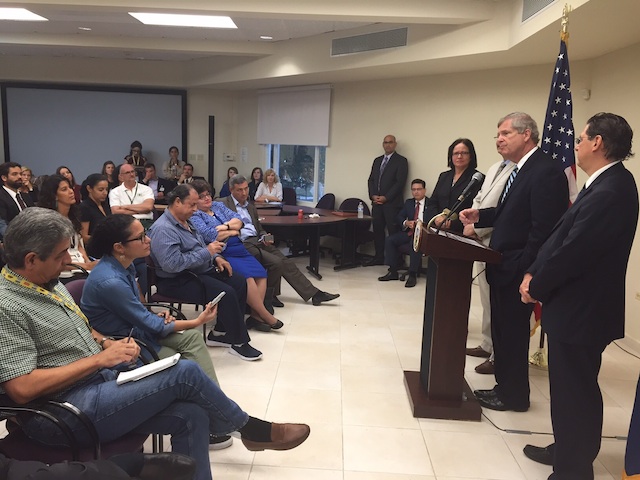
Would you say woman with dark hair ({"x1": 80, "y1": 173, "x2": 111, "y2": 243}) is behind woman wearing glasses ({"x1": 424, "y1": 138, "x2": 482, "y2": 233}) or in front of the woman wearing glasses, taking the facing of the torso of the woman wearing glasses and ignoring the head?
in front

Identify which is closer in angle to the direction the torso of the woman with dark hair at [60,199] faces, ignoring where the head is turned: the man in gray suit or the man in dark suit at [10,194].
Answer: the man in gray suit

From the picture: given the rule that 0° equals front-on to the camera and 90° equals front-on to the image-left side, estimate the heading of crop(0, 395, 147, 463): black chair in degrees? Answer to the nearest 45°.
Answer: approximately 270°

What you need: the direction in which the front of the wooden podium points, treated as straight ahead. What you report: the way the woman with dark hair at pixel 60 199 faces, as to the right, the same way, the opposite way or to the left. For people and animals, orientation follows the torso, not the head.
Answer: the opposite way

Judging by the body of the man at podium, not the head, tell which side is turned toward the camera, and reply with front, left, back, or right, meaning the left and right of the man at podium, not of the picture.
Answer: left

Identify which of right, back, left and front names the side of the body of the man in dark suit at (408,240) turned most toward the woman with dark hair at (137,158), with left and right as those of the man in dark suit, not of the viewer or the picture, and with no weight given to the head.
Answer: right

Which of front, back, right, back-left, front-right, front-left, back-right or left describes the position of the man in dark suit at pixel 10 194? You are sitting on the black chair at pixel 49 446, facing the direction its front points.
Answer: left

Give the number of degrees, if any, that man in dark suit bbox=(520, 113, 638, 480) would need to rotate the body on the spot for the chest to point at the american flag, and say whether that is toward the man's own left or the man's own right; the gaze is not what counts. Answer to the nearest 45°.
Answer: approximately 90° to the man's own right

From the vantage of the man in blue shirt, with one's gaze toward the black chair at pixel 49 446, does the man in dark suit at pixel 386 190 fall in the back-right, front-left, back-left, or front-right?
back-left

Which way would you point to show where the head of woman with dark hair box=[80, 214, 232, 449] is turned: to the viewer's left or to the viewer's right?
to the viewer's right

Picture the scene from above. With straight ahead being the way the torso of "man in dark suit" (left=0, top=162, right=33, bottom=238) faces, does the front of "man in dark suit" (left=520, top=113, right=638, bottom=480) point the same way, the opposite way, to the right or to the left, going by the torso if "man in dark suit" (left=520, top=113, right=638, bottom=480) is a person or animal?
the opposite way

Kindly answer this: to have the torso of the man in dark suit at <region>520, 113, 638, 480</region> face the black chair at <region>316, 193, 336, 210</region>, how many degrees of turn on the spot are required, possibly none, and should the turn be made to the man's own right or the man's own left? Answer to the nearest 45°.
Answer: approximately 45° to the man's own right

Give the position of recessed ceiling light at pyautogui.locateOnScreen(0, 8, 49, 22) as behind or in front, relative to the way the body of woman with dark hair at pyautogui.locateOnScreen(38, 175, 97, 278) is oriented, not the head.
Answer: behind

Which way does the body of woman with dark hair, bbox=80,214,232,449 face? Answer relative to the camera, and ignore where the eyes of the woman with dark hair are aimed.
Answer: to the viewer's right

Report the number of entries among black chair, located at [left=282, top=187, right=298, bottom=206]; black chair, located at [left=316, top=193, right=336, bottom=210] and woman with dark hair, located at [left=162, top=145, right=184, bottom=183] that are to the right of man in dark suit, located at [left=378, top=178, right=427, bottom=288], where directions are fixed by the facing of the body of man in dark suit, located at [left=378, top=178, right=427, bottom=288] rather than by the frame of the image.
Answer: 3

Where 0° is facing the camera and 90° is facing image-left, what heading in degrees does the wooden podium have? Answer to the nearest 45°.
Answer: approximately 90°

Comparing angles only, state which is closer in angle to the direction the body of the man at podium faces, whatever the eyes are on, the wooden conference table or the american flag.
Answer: the wooden conference table

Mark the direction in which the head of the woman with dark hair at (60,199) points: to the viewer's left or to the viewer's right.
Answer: to the viewer's right

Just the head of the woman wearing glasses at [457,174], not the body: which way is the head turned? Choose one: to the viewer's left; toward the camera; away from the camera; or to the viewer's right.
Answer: toward the camera
